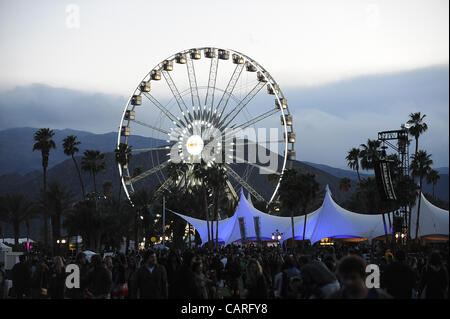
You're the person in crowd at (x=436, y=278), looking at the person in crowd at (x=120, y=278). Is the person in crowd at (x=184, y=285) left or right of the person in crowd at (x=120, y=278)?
left

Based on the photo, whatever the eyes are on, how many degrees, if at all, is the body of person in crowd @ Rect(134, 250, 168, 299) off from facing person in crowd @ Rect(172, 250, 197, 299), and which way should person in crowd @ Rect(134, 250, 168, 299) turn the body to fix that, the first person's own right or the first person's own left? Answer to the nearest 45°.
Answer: approximately 45° to the first person's own left

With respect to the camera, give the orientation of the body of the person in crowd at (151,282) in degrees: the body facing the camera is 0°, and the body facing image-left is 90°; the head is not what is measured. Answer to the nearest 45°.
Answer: approximately 0°

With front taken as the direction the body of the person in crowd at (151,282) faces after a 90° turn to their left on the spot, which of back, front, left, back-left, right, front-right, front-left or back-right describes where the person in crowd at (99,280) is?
back-left

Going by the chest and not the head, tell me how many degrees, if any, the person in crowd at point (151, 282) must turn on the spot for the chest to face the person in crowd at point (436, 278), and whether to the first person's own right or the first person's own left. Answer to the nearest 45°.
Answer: approximately 90° to the first person's own left

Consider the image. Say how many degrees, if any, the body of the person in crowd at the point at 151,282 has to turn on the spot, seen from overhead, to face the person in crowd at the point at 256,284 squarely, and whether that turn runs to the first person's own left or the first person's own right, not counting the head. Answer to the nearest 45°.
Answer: approximately 90° to the first person's own left

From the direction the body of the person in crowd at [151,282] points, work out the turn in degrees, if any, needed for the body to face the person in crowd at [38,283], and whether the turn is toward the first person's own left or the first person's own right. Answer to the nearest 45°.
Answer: approximately 135° to the first person's own right
